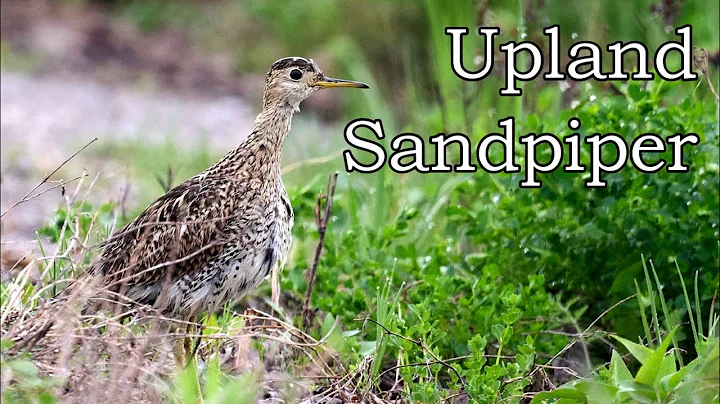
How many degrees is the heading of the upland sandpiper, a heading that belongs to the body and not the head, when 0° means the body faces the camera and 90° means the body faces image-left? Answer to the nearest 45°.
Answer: approximately 270°

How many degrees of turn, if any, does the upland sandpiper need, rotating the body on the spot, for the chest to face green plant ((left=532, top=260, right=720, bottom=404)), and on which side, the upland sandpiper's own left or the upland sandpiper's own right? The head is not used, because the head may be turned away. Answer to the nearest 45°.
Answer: approximately 45° to the upland sandpiper's own right
